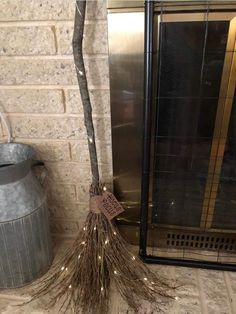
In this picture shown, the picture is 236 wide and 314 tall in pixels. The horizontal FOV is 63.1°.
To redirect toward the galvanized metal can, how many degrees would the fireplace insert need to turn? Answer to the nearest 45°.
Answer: approximately 45° to its right

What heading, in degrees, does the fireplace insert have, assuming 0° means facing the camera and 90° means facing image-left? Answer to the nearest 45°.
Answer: approximately 0°

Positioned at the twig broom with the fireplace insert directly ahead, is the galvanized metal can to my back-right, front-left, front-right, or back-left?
back-left
